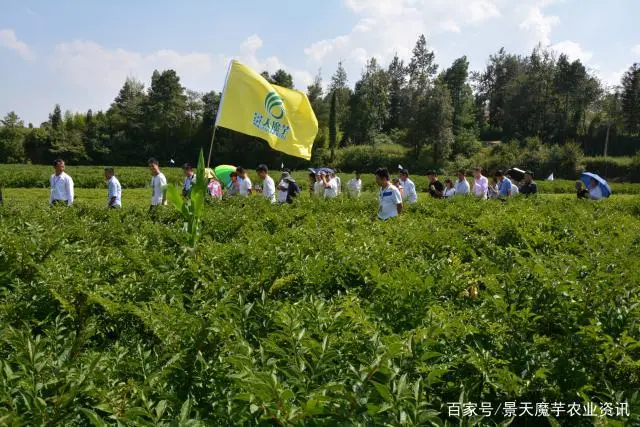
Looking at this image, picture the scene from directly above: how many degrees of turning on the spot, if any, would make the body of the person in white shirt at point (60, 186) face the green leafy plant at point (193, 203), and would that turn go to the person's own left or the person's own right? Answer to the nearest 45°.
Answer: approximately 45° to the person's own left

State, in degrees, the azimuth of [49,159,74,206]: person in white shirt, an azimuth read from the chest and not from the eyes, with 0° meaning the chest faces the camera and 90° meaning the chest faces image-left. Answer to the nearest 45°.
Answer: approximately 45°

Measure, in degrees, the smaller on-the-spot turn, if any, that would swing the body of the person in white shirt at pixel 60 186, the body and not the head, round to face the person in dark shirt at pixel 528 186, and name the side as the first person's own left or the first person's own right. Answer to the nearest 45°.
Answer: approximately 135° to the first person's own left

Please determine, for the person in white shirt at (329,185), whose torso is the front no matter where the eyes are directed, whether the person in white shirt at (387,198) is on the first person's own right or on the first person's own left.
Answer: on the first person's own left

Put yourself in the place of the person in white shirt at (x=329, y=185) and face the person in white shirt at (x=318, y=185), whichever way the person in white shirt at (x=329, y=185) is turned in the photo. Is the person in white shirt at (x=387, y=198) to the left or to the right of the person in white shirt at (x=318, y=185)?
left

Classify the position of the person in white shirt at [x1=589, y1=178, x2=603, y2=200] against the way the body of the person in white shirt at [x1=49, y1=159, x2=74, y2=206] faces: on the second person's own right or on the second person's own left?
on the second person's own left

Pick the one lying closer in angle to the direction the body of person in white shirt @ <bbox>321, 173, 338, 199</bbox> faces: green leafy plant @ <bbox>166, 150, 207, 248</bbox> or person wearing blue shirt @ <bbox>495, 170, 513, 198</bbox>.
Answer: the green leafy plant
